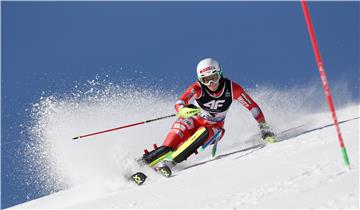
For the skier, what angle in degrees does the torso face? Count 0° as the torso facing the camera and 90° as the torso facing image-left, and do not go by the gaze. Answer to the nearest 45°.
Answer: approximately 0°
